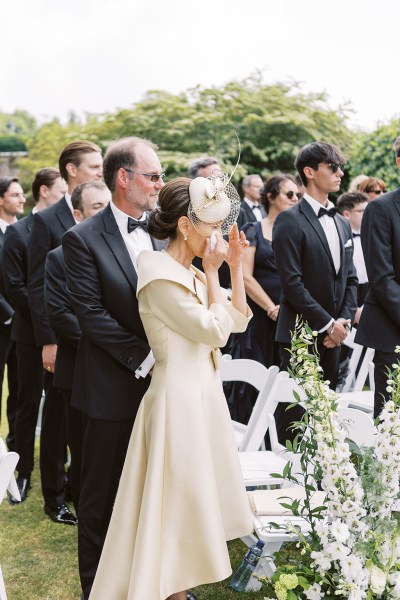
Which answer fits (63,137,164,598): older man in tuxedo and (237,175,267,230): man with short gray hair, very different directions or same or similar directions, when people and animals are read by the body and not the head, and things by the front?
same or similar directions

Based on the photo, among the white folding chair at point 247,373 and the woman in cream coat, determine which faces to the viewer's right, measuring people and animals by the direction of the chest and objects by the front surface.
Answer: the woman in cream coat

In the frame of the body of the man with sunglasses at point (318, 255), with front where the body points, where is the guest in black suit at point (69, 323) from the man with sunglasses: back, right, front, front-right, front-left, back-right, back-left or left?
right

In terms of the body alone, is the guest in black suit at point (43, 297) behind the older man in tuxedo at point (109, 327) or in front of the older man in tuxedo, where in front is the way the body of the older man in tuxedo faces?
behind

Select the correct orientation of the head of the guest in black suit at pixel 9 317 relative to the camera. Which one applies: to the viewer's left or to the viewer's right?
to the viewer's right

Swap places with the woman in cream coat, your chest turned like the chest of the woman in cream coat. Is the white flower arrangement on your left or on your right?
on your right

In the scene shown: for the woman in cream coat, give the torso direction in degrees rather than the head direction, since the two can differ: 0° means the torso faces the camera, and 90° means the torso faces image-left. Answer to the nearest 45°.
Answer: approximately 270°

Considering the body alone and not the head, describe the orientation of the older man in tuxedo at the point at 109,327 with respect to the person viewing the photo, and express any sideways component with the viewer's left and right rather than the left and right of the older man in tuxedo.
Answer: facing the viewer and to the right of the viewer

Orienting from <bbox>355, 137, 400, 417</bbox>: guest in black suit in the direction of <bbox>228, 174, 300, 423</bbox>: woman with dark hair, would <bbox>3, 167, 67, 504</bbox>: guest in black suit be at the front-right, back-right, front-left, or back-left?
front-left

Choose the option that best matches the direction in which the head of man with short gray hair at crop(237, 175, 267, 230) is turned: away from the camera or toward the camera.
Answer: toward the camera
